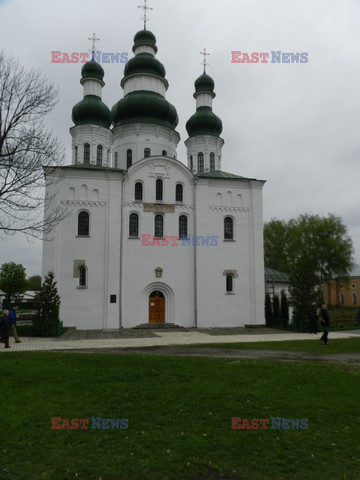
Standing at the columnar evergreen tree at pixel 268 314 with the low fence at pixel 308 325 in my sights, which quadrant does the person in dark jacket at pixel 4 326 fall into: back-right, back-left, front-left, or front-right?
back-right

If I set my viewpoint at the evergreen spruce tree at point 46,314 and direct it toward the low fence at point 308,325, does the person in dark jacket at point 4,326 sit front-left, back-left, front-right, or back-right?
back-right

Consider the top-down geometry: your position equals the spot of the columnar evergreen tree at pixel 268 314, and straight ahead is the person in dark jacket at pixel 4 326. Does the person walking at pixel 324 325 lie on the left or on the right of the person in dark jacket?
left

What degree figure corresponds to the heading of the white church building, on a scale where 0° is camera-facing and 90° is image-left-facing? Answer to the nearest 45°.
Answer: approximately 0°

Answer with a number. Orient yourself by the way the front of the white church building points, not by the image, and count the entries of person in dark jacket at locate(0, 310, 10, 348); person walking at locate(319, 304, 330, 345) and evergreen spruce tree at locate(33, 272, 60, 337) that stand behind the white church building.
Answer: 0

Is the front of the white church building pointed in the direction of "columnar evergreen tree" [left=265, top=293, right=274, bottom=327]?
no

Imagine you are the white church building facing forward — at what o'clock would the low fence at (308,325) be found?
The low fence is roughly at 9 o'clock from the white church building.

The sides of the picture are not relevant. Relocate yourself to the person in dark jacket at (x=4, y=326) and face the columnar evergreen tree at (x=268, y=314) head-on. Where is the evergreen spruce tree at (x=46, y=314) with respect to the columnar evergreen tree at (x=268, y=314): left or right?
left

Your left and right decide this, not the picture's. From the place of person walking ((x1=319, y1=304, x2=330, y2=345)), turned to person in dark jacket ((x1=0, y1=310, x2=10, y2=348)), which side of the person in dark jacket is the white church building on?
right

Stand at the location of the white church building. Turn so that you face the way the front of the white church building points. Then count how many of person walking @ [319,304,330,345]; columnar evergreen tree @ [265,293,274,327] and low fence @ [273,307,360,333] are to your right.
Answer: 0

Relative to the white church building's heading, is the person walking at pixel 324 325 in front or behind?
in front

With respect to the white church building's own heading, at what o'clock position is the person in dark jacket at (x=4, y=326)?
The person in dark jacket is roughly at 1 o'clock from the white church building.

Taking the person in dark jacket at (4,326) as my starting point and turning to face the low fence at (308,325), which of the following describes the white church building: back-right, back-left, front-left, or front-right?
front-left

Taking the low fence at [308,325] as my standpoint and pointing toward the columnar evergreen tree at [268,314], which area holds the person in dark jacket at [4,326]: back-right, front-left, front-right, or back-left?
front-left

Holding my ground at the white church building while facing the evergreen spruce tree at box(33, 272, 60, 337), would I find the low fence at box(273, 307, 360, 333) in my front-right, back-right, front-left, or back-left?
back-left
